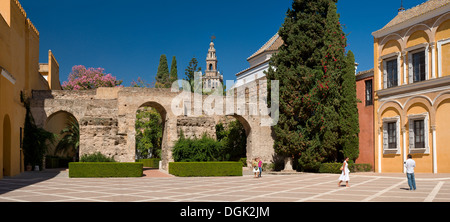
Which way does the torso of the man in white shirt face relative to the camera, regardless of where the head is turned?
away from the camera

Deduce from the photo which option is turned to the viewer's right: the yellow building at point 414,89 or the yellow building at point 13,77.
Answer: the yellow building at point 13,77

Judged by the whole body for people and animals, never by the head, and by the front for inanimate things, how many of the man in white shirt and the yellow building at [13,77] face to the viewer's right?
1

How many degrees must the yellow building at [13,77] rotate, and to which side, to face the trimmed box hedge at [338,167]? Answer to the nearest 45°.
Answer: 0° — it already faces it

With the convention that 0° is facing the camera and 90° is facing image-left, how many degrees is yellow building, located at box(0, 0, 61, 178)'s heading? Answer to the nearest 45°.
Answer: approximately 270°

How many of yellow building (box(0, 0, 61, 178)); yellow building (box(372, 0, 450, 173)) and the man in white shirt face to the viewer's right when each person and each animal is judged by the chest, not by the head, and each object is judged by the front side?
1

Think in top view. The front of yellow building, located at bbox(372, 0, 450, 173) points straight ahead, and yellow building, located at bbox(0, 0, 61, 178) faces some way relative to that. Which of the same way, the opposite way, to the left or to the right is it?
the opposite way

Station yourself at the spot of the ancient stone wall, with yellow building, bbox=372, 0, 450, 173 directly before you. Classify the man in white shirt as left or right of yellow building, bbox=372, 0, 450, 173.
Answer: right

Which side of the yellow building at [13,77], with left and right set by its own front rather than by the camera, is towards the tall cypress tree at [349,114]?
front
